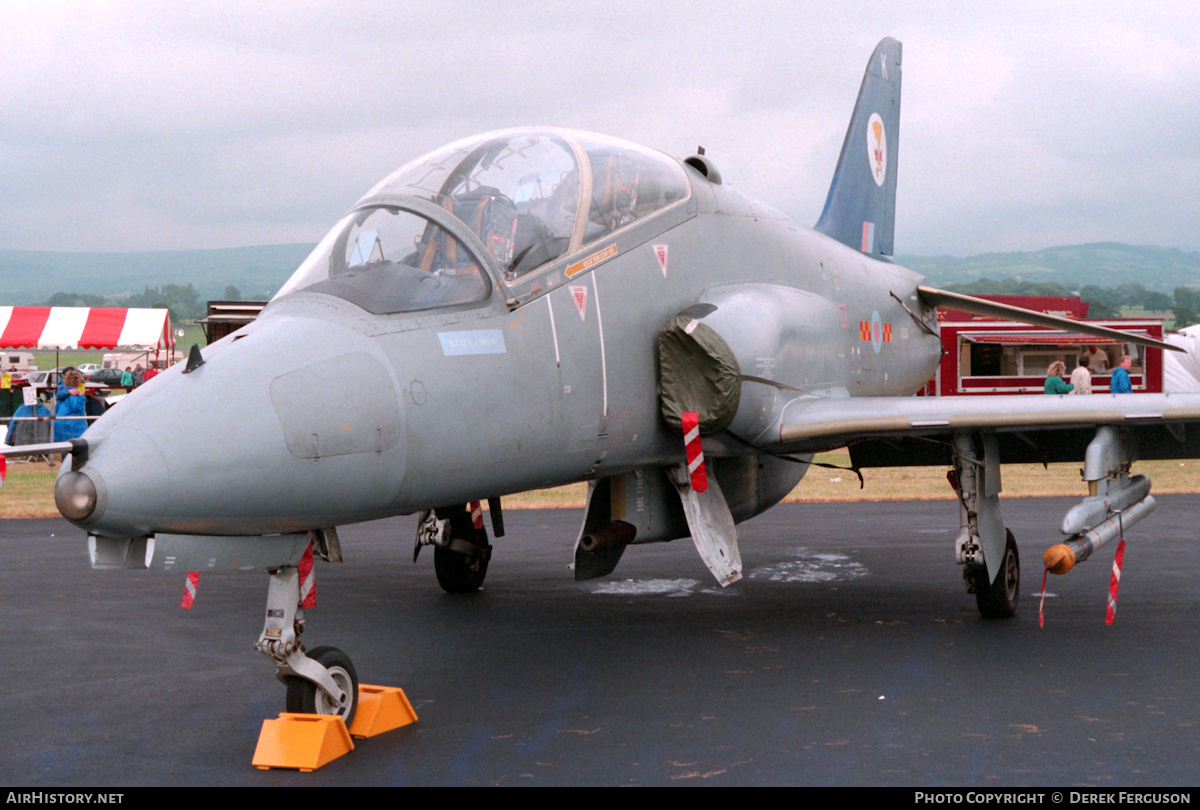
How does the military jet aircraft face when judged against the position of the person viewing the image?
facing the viewer and to the left of the viewer

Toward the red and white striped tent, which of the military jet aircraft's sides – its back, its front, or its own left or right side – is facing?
right

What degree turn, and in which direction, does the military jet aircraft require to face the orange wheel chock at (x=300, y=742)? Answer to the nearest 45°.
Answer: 0° — it already faces it

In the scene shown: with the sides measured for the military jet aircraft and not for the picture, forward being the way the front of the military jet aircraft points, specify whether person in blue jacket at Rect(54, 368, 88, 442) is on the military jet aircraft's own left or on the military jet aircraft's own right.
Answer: on the military jet aircraft's own right
